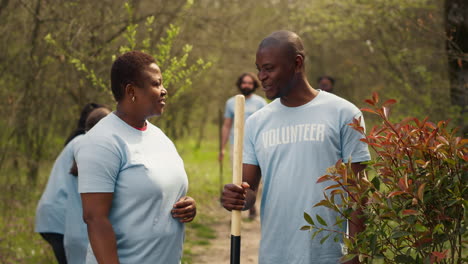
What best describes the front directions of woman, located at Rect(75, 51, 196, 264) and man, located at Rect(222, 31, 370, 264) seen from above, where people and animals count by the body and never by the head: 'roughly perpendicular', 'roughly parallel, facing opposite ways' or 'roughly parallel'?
roughly perpendicular

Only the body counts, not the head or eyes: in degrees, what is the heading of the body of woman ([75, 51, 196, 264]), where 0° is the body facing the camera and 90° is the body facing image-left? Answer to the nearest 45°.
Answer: approximately 315°

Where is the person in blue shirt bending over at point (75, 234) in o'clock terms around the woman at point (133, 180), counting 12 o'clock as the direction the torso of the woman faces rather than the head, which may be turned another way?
The person in blue shirt bending over is roughly at 7 o'clock from the woman.

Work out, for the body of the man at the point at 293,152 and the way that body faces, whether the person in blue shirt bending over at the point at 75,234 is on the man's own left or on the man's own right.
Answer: on the man's own right

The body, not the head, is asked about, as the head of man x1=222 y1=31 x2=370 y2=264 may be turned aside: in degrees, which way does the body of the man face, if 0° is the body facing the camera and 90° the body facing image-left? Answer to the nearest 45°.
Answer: approximately 45°

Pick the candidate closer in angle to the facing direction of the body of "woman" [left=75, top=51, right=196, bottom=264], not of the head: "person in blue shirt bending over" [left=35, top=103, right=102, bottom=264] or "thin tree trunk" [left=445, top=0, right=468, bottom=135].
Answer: the thin tree trunk

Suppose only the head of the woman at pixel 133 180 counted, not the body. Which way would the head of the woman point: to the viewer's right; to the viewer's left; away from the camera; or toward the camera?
to the viewer's right

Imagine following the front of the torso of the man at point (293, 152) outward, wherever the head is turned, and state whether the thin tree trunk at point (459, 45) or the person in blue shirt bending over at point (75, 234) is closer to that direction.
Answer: the person in blue shirt bending over

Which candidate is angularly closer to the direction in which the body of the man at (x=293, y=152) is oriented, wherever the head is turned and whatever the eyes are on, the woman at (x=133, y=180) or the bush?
the woman
